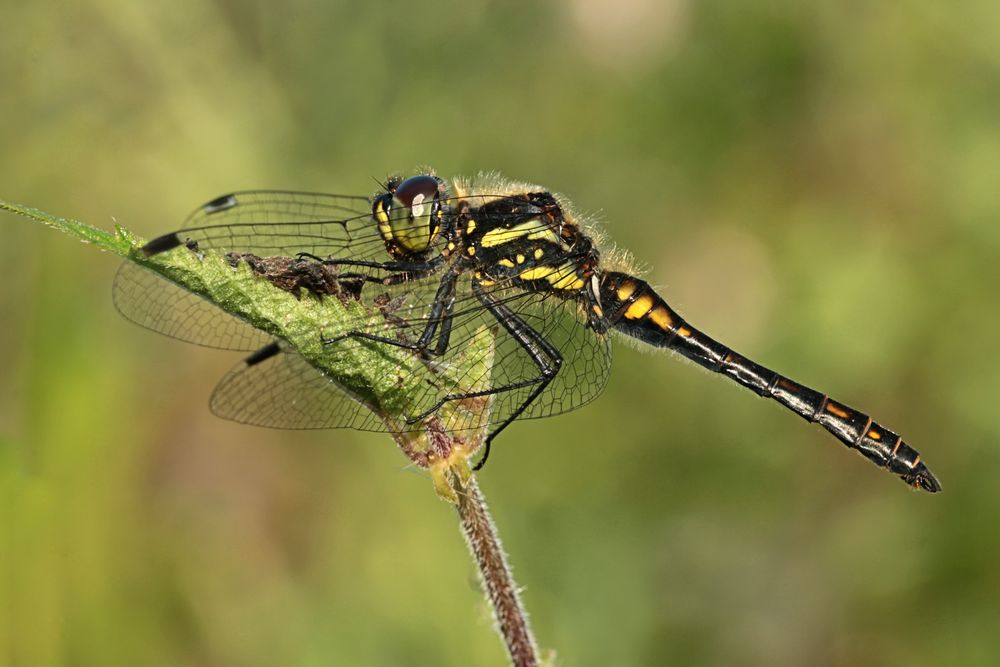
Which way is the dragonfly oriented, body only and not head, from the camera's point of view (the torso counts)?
to the viewer's left
